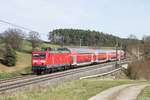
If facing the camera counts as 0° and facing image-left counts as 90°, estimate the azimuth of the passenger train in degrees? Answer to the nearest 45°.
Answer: approximately 45°
